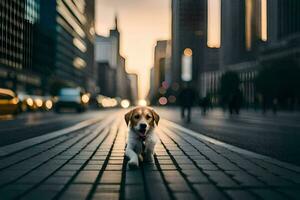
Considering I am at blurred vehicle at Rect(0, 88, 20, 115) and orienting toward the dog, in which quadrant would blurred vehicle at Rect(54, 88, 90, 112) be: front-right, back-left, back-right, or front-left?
back-left

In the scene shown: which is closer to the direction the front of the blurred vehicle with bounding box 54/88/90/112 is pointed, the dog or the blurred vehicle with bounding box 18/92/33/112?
the dog

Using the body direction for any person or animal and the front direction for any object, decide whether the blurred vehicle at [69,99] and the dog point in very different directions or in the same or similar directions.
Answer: same or similar directions

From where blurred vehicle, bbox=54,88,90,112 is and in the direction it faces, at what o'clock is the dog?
The dog is roughly at 12 o'clock from the blurred vehicle.

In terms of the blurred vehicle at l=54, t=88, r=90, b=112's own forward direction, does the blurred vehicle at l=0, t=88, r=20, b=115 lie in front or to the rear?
in front

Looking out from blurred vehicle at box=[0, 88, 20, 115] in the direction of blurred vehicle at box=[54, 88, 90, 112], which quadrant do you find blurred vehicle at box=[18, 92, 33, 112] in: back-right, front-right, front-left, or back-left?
front-left

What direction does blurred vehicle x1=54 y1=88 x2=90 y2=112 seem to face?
toward the camera

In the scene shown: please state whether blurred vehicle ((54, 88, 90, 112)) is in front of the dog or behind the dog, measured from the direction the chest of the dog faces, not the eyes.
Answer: behind

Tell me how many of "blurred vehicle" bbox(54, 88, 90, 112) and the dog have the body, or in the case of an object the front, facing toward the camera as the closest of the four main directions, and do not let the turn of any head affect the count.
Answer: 2

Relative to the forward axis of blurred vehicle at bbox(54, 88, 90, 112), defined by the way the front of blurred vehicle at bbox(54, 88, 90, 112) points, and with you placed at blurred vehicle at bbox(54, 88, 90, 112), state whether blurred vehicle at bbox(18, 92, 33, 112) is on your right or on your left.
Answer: on your right
